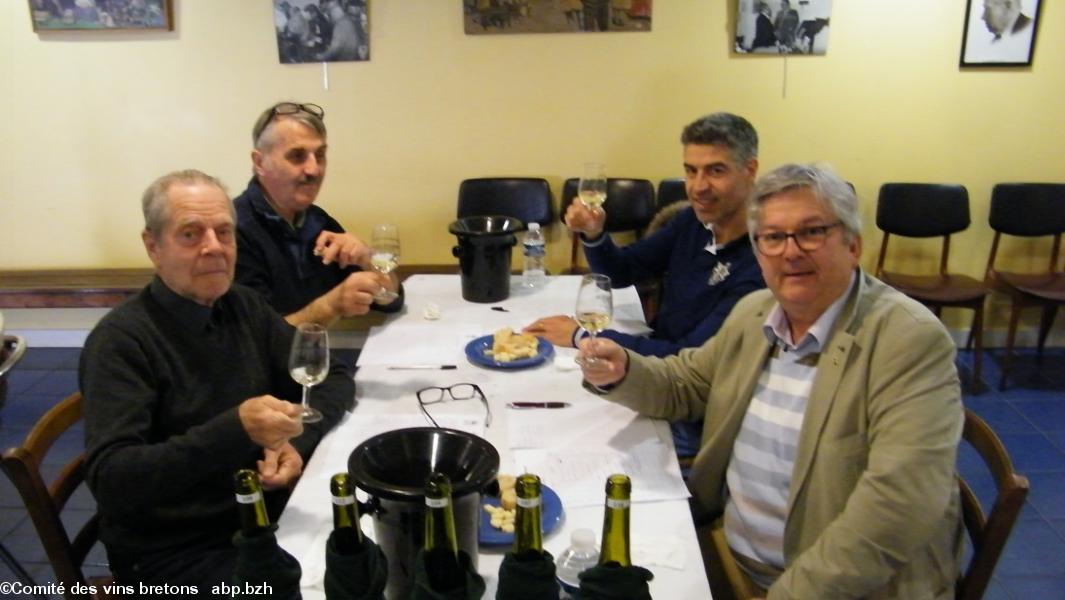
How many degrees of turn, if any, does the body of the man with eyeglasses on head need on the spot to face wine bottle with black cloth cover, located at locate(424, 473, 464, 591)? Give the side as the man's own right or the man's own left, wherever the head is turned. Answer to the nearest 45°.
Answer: approximately 45° to the man's own right

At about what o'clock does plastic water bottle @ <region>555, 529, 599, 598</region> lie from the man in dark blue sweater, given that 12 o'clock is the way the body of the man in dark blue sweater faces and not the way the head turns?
The plastic water bottle is roughly at 11 o'clock from the man in dark blue sweater.

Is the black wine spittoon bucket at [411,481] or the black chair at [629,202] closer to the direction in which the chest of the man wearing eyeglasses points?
the black wine spittoon bucket

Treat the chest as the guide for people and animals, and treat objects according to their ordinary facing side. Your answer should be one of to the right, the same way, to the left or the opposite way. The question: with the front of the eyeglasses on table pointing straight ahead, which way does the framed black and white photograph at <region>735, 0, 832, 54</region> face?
the opposite way

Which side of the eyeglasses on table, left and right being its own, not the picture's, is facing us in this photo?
back

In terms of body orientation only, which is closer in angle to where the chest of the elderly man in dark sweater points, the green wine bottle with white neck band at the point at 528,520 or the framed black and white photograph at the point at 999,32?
the green wine bottle with white neck band

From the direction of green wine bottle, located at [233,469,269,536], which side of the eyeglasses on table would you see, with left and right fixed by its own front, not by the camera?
back

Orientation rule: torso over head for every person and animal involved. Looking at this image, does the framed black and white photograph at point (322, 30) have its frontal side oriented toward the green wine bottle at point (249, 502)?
yes

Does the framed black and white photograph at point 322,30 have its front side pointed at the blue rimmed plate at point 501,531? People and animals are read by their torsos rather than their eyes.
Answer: yes

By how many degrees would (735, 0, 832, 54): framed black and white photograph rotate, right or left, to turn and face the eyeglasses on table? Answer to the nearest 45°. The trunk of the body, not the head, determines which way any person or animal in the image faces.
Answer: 0° — it already faces it
